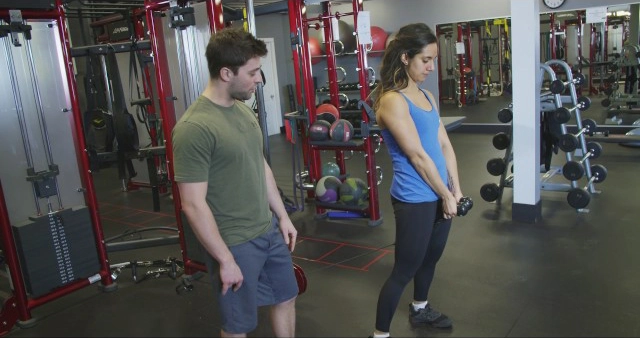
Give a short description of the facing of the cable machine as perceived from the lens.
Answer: facing the viewer and to the right of the viewer

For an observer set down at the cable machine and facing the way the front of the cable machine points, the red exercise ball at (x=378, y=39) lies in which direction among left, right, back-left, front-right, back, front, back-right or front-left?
left

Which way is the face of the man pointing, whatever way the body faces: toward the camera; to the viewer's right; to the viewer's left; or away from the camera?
to the viewer's right

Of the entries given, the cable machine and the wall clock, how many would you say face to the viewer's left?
0

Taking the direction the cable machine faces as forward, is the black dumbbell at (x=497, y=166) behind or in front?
in front

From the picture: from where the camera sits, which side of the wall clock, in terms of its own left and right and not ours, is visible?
front

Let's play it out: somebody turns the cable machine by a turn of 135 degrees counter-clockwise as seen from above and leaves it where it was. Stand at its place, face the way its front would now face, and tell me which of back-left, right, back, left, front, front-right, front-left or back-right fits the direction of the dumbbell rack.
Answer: right

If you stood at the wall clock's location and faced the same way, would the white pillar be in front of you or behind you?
in front

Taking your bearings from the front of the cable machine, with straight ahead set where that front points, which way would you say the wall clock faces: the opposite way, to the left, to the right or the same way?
to the right

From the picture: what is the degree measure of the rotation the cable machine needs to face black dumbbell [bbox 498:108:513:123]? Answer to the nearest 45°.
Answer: approximately 45° to its left

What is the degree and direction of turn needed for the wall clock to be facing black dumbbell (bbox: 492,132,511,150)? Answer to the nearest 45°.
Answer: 0° — it already faces it

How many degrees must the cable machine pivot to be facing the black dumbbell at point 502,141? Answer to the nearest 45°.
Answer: approximately 45° to its left

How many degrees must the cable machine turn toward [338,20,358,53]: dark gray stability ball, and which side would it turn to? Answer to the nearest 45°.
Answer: approximately 90° to its left

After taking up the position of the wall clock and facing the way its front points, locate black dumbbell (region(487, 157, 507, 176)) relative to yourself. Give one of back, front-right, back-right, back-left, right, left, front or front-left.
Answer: front

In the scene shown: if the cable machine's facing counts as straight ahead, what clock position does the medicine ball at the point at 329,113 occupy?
The medicine ball is roughly at 10 o'clock from the cable machine.

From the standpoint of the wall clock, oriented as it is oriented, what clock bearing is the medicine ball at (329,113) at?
The medicine ball is roughly at 1 o'clock from the wall clock.
